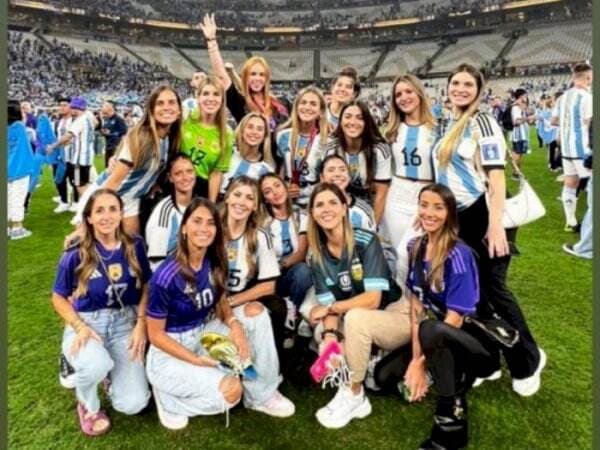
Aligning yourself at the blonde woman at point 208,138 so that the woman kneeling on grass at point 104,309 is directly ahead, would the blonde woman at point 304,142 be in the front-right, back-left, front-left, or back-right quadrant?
back-left

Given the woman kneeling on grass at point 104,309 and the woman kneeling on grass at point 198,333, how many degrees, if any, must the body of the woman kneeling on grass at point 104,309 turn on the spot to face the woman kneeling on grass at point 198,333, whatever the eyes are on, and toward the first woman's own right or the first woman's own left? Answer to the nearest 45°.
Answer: approximately 45° to the first woman's own left

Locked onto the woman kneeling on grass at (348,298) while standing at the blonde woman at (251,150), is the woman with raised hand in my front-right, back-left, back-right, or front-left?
back-left

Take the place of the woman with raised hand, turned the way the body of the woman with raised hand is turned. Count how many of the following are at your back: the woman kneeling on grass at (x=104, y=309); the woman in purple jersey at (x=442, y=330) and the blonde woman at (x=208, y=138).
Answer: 0

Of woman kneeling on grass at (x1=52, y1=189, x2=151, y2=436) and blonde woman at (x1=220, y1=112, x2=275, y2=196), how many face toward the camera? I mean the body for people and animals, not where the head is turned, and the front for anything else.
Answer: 2

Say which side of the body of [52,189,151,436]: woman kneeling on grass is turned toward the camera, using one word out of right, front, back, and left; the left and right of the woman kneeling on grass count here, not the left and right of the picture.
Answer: front

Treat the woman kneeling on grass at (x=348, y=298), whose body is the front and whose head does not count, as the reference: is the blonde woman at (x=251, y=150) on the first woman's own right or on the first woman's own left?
on the first woman's own right

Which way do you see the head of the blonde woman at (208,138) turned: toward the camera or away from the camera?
toward the camera

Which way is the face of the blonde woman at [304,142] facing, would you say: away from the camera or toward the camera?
toward the camera

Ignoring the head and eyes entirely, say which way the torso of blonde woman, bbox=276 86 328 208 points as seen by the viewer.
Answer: toward the camera

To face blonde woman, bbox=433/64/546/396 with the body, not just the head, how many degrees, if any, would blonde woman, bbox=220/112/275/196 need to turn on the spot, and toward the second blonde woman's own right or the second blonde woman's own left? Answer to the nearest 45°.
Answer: approximately 45° to the second blonde woman's own left

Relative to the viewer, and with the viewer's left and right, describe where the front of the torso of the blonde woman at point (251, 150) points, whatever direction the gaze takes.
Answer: facing the viewer

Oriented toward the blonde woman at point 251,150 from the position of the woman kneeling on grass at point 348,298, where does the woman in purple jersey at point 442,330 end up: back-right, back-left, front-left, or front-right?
back-right

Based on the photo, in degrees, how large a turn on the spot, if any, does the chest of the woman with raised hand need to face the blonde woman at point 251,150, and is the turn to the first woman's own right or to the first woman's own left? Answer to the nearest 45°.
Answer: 0° — they already face them
